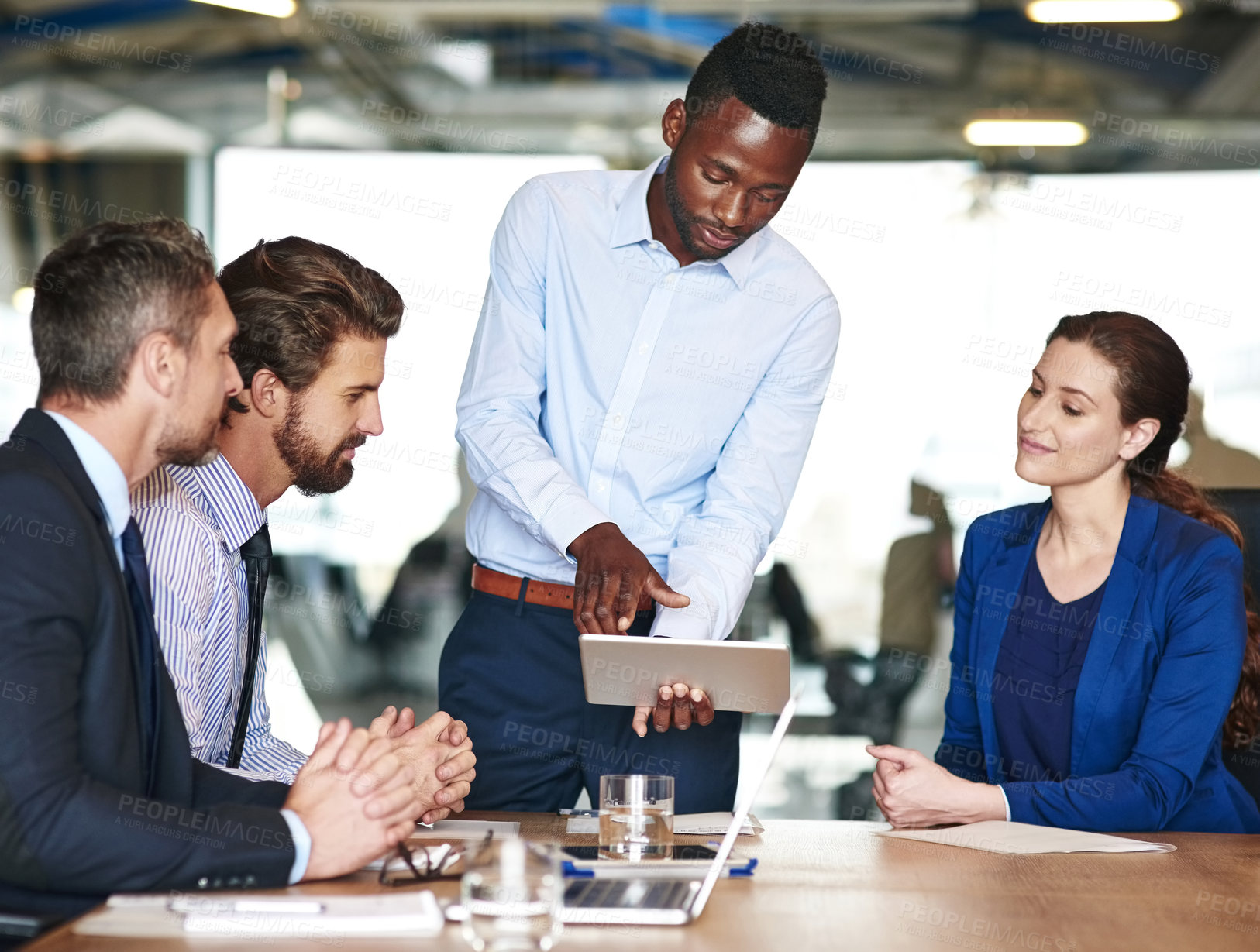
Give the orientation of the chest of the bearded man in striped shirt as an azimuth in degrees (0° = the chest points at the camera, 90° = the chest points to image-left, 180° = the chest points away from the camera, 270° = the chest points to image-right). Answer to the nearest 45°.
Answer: approximately 270°

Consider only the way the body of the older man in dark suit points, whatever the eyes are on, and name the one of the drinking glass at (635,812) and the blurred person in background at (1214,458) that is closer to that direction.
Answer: the drinking glass

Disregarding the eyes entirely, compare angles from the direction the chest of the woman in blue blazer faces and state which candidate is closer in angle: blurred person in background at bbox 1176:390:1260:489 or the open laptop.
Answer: the open laptop

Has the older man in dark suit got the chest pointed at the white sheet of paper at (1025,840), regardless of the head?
yes

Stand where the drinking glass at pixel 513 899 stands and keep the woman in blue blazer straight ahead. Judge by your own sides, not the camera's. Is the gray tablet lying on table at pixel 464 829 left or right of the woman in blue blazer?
left

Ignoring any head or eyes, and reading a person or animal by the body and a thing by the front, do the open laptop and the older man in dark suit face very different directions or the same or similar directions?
very different directions

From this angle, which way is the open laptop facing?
to the viewer's left

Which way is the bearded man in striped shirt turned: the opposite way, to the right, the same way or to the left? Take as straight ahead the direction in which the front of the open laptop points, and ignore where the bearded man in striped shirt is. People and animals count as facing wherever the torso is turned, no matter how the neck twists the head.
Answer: the opposite way

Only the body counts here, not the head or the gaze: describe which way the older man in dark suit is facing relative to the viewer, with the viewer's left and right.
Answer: facing to the right of the viewer
